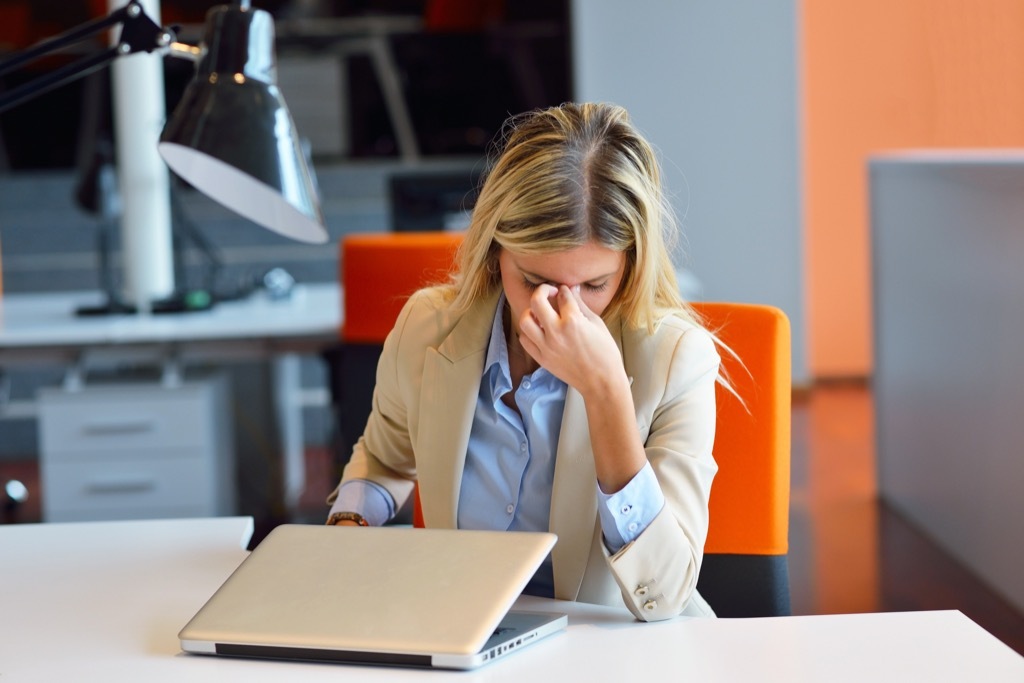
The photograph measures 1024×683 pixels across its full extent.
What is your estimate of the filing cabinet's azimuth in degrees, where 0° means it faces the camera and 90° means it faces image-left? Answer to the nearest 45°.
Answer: approximately 0°

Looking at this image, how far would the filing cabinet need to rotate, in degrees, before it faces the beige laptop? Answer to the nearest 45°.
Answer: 0° — it already faces it
